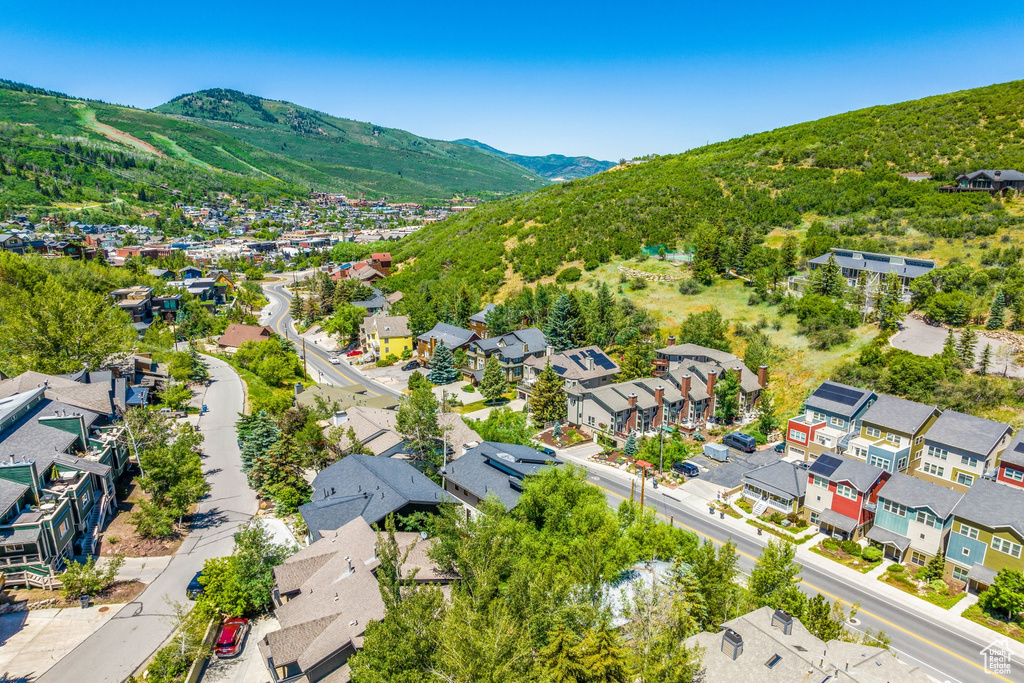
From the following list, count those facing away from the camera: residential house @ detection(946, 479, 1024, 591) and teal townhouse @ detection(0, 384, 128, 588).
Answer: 0

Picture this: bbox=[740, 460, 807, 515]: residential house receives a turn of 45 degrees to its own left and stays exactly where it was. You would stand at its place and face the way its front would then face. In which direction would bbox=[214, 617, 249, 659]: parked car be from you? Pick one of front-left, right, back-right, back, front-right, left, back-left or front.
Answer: front-right

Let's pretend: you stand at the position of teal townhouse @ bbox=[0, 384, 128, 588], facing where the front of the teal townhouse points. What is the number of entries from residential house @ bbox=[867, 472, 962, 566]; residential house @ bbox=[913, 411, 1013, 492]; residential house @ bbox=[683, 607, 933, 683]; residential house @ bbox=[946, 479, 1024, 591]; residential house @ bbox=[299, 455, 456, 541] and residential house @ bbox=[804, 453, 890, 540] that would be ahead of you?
6

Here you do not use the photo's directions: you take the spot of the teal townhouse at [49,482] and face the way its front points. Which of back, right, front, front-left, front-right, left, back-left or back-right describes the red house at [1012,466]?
front

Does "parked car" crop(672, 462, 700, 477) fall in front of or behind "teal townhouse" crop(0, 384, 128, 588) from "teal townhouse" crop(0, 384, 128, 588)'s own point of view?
in front

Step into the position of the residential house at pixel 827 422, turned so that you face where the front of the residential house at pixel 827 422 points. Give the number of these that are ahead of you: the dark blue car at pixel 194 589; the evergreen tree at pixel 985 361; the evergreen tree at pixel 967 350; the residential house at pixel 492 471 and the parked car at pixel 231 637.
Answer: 3

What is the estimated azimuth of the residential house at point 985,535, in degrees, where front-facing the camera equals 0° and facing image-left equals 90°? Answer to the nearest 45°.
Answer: approximately 45°

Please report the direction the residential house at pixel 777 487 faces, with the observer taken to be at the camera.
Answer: facing the viewer and to the left of the viewer

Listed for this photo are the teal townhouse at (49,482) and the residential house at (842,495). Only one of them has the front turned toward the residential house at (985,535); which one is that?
the teal townhouse

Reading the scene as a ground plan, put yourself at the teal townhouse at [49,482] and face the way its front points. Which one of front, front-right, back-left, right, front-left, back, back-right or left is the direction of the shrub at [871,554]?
front

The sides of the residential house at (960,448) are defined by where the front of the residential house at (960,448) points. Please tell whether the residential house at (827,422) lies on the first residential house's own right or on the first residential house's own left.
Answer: on the first residential house's own right

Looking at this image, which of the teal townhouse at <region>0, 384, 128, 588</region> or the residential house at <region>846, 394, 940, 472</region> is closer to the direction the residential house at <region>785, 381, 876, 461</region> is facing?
the teal townhouse

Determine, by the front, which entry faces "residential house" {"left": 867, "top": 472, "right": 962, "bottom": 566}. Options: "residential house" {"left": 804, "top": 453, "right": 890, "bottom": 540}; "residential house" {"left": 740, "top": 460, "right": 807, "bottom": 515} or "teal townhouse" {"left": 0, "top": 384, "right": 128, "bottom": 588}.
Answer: the teal townhouse

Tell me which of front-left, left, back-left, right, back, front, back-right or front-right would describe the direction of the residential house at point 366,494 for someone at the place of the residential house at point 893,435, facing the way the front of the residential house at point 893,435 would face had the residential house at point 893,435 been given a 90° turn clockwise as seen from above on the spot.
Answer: left

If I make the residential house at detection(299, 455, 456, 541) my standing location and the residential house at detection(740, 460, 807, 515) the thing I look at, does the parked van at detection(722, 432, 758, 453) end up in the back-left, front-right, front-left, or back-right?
front-left

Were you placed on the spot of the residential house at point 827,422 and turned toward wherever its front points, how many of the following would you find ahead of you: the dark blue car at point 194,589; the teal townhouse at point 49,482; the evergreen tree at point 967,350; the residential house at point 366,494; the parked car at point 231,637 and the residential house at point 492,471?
5

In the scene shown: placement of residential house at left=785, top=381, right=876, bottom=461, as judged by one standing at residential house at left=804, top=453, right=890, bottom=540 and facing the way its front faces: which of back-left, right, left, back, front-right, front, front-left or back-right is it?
back-right

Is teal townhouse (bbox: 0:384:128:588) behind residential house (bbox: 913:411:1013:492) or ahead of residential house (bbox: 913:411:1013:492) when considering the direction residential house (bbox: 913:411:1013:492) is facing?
ahead
